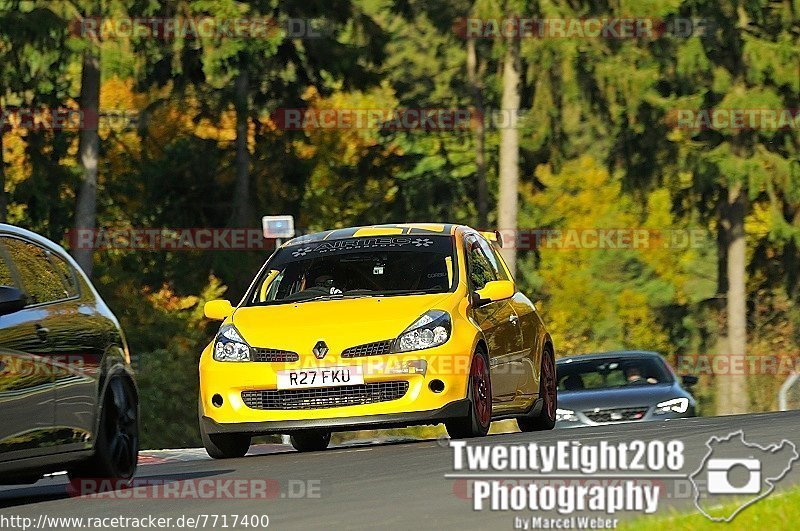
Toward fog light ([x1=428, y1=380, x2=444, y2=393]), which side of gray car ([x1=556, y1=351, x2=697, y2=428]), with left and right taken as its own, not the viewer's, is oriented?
front

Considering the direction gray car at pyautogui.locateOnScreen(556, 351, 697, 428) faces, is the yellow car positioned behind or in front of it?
in front

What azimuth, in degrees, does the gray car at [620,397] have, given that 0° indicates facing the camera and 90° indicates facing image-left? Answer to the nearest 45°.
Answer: approximately 0°

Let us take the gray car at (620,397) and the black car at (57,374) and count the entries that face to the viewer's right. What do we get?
0

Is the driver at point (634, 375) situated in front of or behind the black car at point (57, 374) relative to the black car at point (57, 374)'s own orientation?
behind

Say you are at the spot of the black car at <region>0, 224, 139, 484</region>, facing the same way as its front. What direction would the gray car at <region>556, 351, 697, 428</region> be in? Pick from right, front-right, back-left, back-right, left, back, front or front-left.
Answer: back

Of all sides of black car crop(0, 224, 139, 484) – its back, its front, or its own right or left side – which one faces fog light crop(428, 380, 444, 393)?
back

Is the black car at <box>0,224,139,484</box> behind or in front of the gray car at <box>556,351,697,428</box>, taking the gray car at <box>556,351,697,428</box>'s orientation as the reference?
in front

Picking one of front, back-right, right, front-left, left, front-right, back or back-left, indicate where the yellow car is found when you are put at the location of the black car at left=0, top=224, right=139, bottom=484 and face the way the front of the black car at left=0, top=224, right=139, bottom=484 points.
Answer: back

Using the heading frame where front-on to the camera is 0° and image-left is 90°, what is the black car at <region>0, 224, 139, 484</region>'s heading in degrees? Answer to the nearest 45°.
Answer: approximately 45°
